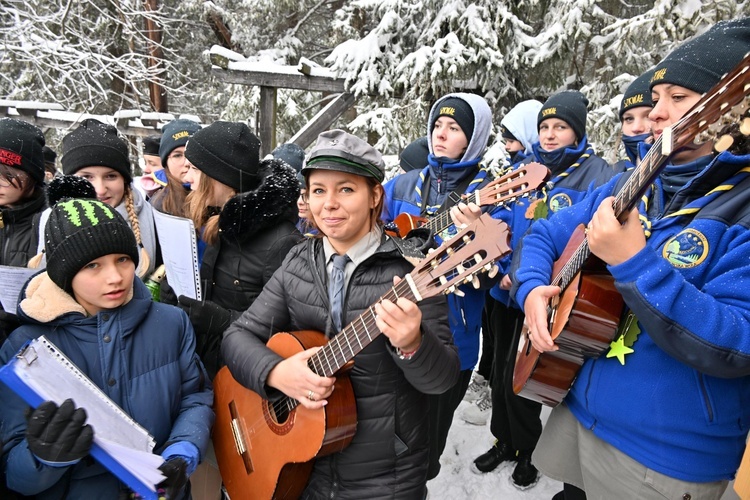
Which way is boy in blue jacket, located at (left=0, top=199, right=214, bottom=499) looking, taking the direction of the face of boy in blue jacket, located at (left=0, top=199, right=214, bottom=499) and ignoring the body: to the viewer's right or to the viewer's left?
to the viewer's right

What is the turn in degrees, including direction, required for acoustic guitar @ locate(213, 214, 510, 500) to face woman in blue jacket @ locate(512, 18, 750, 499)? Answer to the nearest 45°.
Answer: approximately 135° to its left

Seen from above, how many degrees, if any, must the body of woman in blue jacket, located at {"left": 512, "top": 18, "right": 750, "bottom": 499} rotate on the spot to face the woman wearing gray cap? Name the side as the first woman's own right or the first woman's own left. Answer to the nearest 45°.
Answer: approximately 45° to the first woman's own right

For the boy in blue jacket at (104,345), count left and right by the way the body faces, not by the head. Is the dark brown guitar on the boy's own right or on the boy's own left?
on the boy's own left

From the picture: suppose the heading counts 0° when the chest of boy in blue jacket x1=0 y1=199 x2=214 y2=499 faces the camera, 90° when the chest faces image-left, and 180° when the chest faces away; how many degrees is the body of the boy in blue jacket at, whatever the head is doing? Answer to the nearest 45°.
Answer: approximately 0°

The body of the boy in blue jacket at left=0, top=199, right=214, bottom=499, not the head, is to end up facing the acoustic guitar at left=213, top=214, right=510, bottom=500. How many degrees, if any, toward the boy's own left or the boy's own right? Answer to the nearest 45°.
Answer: approximately 45° to the boy's own left

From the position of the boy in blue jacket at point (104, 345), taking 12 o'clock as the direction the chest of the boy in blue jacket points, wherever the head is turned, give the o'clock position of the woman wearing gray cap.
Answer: The woman wearing gray cap is roughly at 10 o'clock from the boy in blue jacket.
